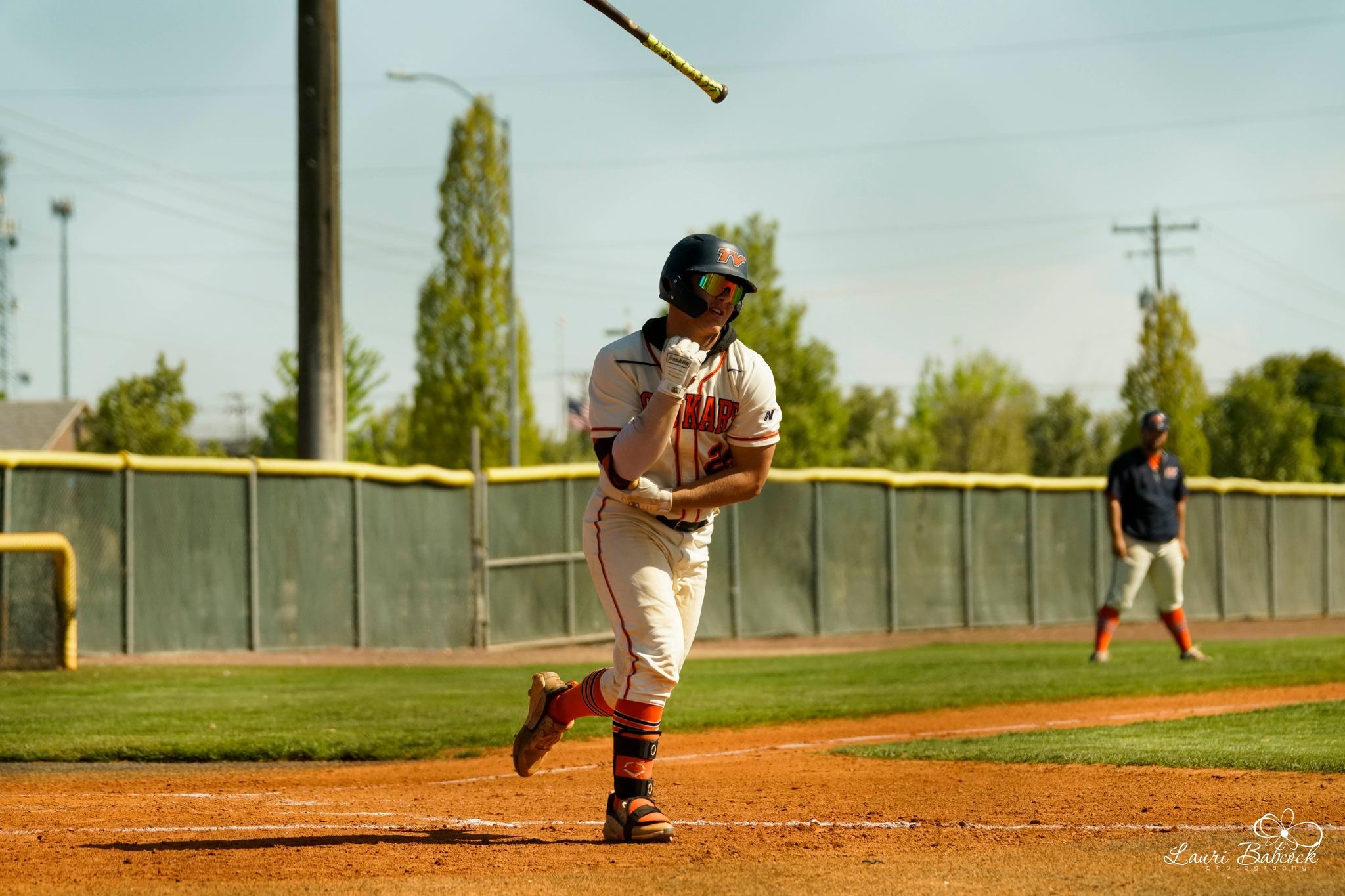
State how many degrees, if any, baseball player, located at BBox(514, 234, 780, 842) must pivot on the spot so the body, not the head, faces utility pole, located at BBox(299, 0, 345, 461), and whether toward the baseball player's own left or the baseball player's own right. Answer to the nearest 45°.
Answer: approximately 135° to the baseball player's own left

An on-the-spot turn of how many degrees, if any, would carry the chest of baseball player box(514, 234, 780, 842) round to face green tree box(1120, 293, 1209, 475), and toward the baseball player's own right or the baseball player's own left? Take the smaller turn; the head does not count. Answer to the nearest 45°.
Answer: approximately 135° to the baseball player's own left

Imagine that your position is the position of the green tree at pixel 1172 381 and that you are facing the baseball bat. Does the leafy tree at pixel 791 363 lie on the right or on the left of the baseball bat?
right

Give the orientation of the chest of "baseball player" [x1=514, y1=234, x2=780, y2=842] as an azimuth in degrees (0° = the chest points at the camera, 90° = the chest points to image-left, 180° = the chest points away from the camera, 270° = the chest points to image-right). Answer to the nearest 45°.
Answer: approximately 315°

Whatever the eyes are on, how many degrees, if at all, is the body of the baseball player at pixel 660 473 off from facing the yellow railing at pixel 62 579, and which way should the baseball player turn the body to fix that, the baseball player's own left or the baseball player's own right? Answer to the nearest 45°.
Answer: approximately 180°

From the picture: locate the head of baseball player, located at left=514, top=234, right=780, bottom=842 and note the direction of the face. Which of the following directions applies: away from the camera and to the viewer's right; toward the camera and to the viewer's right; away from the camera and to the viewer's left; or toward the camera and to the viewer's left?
toward the camera and to the viewer's right

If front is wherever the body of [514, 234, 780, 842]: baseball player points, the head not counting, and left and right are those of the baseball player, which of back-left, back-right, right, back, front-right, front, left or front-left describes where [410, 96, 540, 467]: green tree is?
back-left
